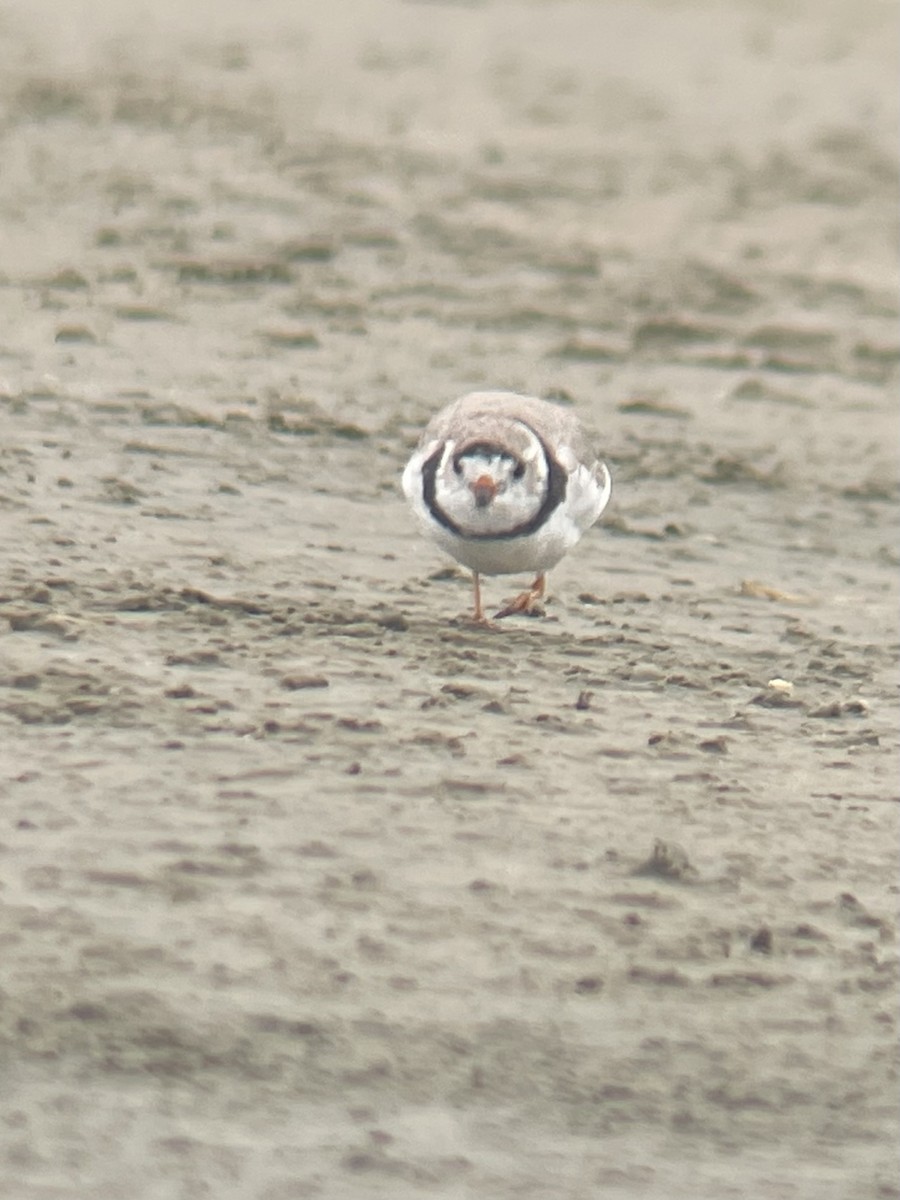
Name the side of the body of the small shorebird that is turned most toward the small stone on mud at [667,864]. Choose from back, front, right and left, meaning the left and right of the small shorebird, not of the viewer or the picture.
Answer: front

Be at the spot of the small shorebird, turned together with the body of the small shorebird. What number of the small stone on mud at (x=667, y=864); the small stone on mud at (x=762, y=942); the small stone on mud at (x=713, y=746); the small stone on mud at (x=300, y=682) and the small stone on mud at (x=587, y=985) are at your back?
0

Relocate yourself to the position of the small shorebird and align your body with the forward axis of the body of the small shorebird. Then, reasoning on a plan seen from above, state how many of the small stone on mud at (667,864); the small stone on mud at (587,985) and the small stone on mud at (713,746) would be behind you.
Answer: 0

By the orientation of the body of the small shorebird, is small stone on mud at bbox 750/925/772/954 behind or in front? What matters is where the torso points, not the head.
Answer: in front

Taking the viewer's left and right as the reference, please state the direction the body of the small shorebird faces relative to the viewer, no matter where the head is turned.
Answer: facing the viewer

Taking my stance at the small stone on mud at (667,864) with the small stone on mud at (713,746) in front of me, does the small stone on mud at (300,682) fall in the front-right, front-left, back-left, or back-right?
front-left

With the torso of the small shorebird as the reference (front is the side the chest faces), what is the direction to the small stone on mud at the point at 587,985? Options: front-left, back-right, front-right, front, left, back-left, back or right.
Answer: front

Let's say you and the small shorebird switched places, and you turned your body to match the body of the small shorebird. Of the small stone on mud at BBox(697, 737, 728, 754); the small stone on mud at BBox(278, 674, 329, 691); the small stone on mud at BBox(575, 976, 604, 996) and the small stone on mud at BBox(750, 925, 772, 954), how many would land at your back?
0

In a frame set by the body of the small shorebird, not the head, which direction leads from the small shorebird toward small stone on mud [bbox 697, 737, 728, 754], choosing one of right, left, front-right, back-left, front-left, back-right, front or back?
front-left

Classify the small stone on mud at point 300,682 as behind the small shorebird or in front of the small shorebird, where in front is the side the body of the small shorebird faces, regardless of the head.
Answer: in front
